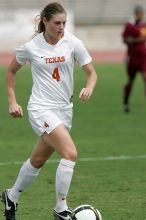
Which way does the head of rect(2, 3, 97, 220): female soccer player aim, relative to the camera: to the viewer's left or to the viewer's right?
to the viewer's right

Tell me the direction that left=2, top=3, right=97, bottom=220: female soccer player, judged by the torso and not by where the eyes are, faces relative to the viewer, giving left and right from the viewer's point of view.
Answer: facing the viewer and to the right of the viewer

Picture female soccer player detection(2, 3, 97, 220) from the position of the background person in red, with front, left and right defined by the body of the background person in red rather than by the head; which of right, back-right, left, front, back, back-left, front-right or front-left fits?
front

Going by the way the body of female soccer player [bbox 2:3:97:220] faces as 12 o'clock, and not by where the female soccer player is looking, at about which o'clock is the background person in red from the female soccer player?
The background person in red is roughly at 8 o'clock from the female soccer player.

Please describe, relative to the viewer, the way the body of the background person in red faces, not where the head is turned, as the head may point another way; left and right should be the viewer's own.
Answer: facing the viewer

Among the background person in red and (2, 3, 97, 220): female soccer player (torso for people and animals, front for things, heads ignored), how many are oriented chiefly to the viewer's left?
0

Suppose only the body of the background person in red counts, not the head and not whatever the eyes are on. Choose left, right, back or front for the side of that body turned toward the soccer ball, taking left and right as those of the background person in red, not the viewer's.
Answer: front
